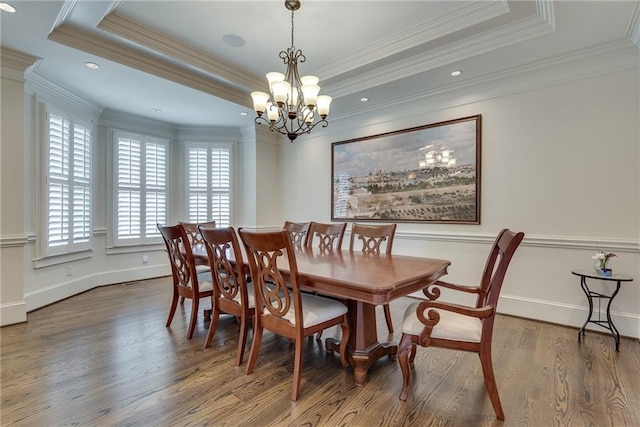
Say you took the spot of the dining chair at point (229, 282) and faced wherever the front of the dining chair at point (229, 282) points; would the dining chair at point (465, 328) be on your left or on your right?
on your right

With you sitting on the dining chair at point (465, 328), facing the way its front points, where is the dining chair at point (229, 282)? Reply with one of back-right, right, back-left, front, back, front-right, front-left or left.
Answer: front

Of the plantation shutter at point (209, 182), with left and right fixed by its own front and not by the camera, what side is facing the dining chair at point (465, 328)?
front

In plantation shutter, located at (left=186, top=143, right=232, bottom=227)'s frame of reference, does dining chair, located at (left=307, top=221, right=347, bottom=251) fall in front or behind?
in front

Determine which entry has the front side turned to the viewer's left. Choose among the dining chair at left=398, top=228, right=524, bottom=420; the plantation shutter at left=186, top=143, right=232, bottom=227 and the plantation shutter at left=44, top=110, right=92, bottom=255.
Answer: the dining chair

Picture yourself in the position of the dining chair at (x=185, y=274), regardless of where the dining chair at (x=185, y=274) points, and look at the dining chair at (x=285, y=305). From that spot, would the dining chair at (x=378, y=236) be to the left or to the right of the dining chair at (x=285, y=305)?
left

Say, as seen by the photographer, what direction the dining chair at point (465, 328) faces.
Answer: facing to the left of the viewer

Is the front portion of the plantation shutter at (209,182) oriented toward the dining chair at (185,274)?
yes

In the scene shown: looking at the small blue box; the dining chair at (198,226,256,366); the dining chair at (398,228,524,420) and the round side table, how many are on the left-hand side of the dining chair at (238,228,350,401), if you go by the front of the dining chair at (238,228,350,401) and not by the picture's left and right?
1

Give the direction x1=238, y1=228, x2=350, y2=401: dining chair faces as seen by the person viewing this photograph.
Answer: facing away from the viewer and to the right of the viewer

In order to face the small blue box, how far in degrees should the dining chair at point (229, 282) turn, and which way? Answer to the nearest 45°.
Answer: approximately 45° to its right

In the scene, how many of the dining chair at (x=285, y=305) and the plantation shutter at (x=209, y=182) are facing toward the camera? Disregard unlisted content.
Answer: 1

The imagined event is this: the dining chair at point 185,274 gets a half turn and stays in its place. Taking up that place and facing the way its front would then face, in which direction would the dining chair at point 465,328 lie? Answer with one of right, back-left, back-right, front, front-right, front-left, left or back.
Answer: left

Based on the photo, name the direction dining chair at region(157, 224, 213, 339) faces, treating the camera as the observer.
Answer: facing away from the viewer and to the right of the viewer

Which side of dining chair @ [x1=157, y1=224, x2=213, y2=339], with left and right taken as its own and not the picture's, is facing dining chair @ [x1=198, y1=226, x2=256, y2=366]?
right
